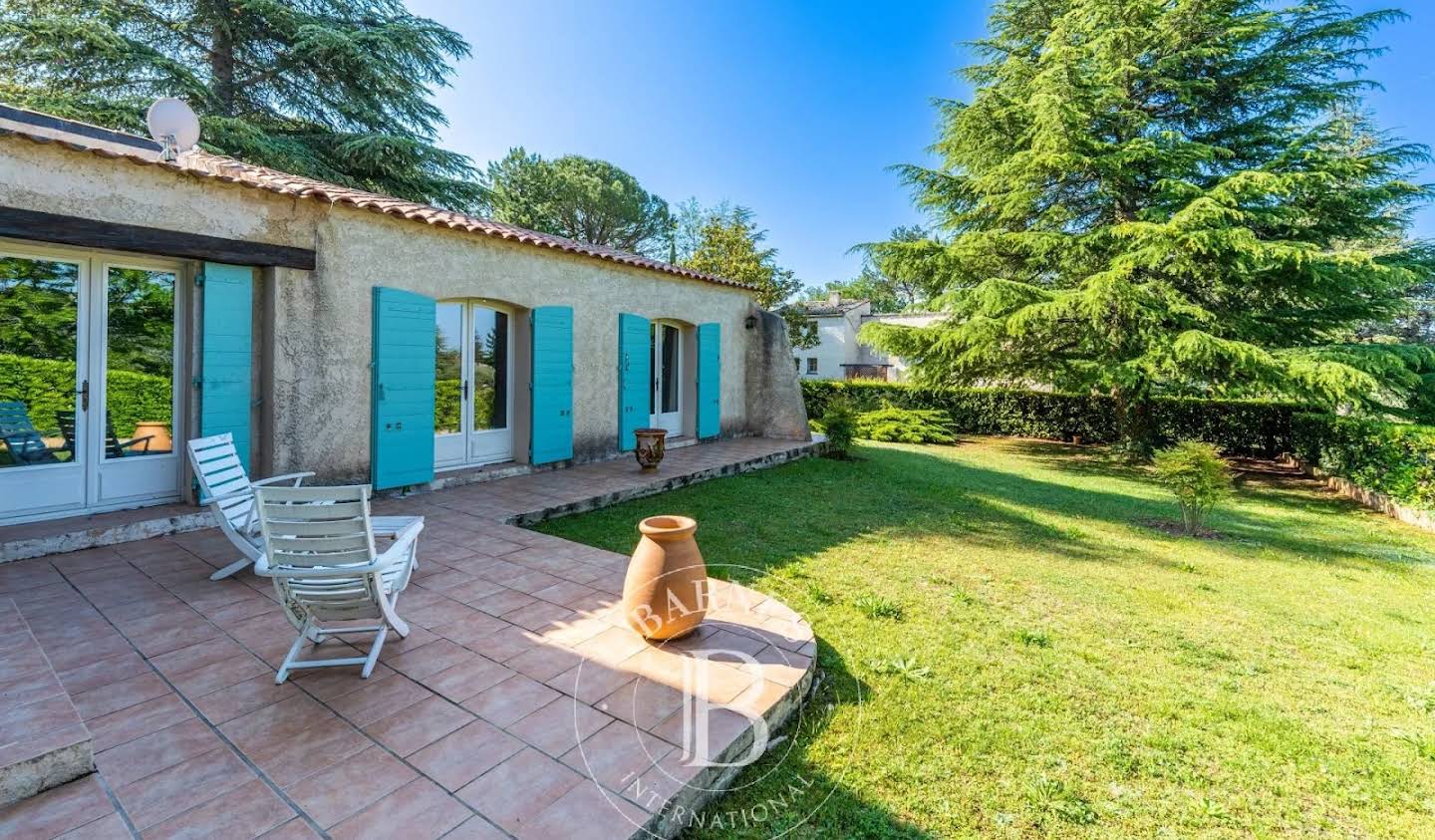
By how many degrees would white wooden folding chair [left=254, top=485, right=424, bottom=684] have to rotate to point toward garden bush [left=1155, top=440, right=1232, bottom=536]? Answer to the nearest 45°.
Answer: approximately 45° to its right

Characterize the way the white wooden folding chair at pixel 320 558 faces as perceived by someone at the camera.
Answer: facing away from the viewer and to the right of the viewer

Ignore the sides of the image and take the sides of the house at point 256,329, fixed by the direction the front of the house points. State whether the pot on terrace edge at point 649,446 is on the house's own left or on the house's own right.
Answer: on the house's own left

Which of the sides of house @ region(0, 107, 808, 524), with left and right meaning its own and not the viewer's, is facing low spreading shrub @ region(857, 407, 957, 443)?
left

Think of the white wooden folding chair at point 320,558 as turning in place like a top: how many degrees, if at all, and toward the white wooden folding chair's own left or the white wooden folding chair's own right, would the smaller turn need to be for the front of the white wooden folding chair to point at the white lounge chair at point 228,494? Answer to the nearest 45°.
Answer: approximately 45° to the white wooden folding chair's own left

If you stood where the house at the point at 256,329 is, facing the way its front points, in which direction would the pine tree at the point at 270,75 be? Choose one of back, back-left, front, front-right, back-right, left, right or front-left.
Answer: back-left

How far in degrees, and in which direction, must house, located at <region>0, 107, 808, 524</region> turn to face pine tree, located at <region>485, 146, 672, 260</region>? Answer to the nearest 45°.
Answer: approximately 135° to its left

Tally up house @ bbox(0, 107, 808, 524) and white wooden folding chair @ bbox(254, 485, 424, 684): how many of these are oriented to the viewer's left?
0

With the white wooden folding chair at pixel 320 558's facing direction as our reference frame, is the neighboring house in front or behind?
in front
